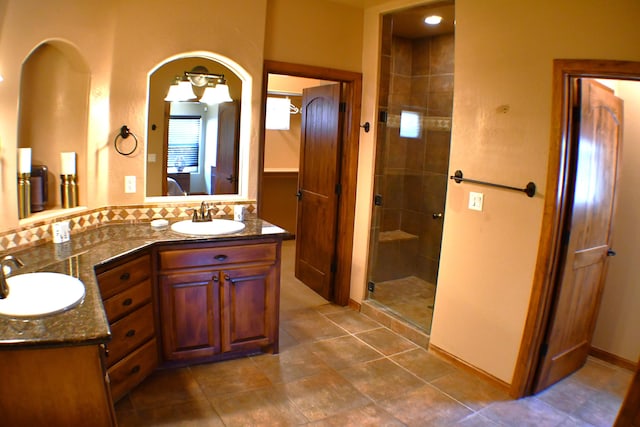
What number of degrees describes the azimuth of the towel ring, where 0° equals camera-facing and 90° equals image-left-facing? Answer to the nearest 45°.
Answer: approximately 0°

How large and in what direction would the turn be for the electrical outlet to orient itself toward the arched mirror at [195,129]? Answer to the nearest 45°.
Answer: approximately 135° to its left

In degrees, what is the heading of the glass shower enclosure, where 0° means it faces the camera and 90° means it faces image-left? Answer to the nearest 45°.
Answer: approximately 45°

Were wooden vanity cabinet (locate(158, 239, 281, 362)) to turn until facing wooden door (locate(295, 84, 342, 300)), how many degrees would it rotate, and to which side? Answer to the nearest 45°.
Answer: approximately 135° to its left
